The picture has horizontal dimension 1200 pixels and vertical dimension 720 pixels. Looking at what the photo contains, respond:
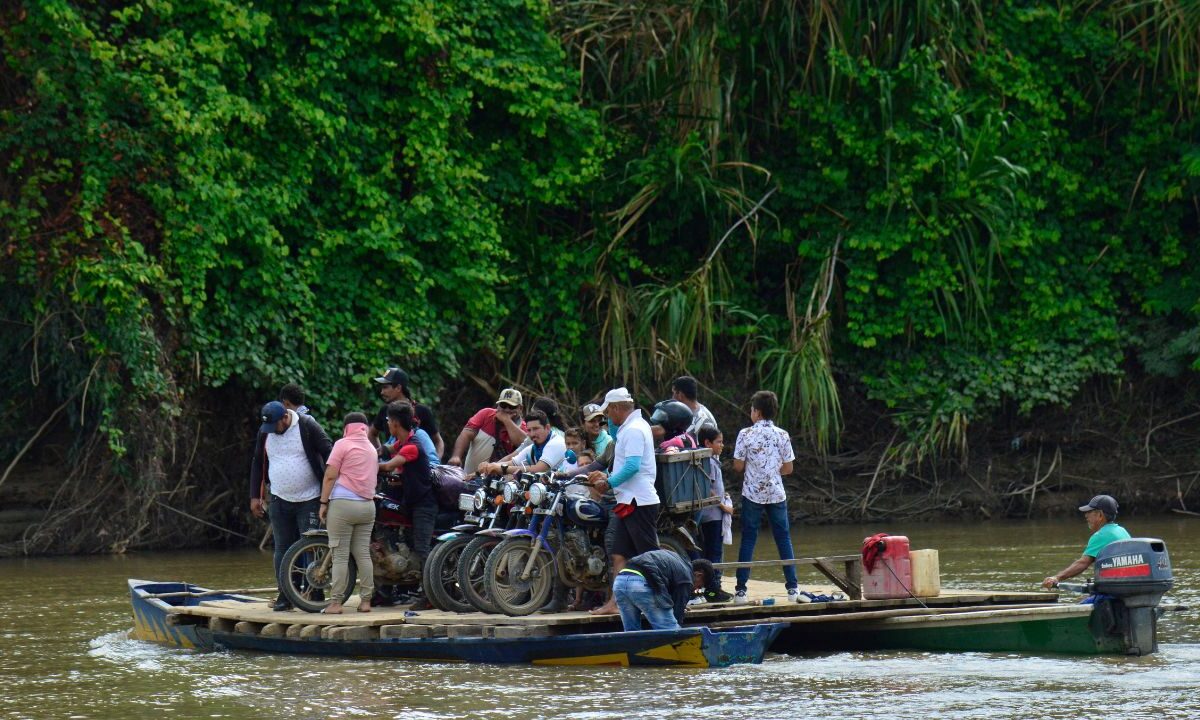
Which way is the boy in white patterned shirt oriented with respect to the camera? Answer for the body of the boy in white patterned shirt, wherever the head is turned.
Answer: away from the camera

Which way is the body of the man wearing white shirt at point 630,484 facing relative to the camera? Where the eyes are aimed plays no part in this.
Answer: to the viewer's left

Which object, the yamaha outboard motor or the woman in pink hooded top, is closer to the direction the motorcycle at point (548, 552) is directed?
the woman in pink hooded top

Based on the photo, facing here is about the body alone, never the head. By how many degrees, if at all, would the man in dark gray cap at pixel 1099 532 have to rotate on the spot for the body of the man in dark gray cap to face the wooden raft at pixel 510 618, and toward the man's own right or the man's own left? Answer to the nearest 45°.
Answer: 0° — they already face it

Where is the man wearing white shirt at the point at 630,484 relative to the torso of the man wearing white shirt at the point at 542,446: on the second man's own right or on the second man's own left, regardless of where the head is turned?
on the second man's own left

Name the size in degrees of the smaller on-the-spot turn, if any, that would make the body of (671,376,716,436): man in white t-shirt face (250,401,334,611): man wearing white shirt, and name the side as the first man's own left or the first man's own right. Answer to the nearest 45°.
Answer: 0° — they already face them

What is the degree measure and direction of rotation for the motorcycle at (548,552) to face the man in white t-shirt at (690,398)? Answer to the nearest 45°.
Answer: approximately 180°

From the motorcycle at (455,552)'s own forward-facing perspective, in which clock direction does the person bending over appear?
The person bending over is roughly at 9 o'clock from the motorcycle.

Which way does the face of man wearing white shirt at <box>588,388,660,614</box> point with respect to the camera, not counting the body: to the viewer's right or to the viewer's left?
to the viewer's left

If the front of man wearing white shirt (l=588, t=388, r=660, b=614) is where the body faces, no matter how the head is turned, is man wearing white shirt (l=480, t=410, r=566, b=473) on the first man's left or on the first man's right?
on the first man's right
